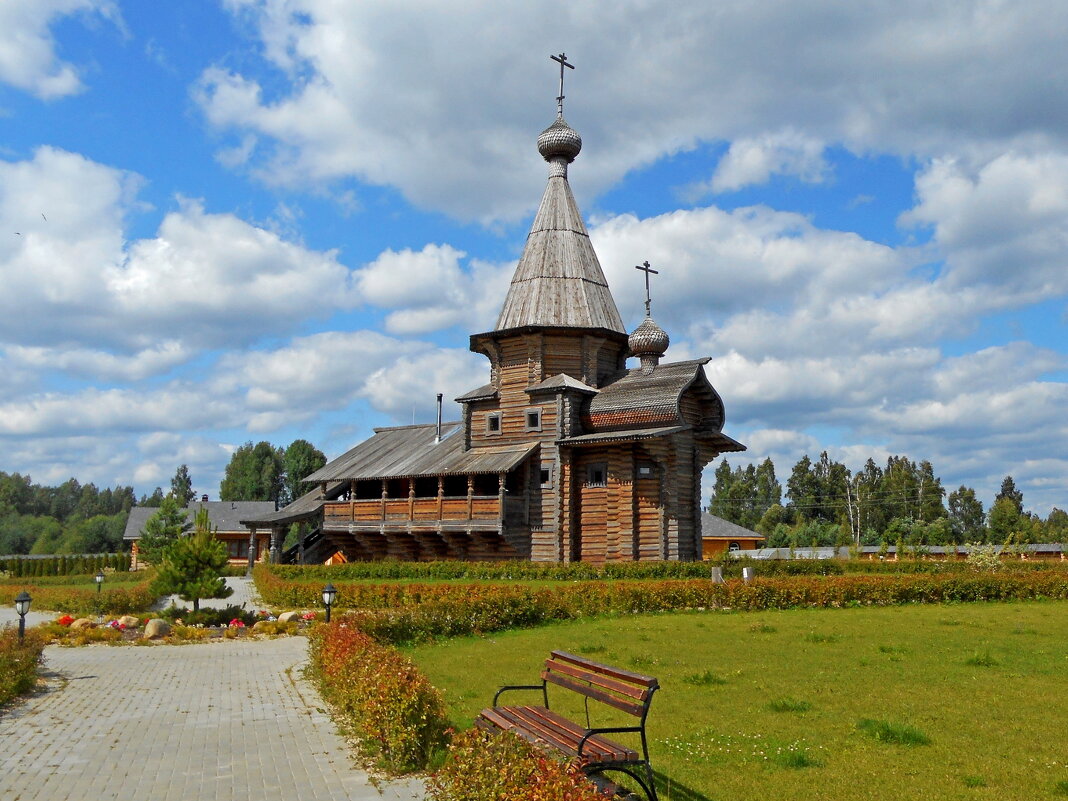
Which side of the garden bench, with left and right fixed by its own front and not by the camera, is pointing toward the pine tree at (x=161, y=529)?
right

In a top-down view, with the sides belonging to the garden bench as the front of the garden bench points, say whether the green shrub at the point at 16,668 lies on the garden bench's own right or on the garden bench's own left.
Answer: on the garden bench's own right

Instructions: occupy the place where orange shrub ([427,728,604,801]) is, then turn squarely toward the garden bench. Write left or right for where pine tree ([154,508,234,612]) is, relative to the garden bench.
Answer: left

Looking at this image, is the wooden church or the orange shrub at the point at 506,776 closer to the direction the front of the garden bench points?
the orange shrub

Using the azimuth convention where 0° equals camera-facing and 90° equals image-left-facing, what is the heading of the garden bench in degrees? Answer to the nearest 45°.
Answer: approximately 45°

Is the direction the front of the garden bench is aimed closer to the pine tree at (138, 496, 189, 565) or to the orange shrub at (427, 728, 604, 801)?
the orange shrub

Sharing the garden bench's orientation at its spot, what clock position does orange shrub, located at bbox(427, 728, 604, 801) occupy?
The orange shrub is roughly at 11 o'clock from the garden bench.

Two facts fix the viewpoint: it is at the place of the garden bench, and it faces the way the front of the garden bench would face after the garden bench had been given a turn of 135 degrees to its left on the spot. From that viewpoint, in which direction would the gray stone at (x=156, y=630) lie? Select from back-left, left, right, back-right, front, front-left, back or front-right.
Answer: back-left

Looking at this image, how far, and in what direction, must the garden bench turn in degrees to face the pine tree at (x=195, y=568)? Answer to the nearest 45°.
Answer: approximately 90° to its right
